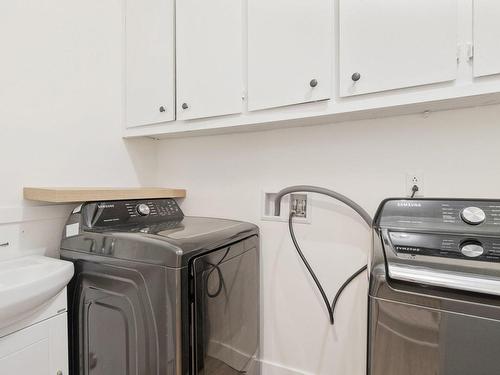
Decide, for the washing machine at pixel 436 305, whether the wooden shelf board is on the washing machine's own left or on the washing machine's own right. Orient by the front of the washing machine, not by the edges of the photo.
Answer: on the washing machine's own right

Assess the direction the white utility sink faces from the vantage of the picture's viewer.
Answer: facing the viewer and to the right of the viewer

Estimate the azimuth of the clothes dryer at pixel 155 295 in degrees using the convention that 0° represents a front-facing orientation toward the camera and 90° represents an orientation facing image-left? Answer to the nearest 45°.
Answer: approximately 315°

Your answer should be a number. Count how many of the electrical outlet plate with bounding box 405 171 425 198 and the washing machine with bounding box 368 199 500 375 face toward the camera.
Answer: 2

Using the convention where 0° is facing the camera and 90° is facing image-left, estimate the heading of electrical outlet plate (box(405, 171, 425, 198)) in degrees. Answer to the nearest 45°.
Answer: approximately 0°

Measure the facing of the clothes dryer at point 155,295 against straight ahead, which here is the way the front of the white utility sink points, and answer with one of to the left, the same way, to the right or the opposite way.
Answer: the same way
